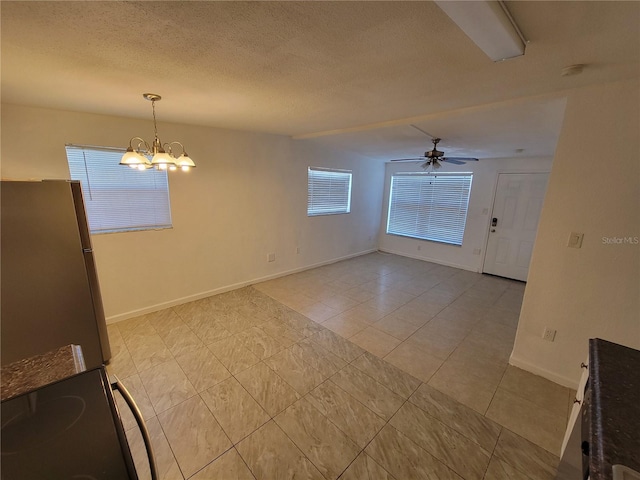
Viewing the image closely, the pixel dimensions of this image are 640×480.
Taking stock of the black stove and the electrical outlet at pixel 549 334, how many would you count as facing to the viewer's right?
1

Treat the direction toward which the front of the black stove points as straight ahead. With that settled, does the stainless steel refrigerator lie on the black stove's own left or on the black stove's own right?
on the black stove's own left

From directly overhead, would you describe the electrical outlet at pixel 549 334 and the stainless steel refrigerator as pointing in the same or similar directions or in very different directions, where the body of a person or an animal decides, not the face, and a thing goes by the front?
very different directions

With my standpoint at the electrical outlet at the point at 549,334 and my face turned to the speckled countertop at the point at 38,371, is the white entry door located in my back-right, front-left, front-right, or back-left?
back-right

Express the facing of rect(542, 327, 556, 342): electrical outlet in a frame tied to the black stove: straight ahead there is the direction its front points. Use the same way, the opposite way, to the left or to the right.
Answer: the opposite way

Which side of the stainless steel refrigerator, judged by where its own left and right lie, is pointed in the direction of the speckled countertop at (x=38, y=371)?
right

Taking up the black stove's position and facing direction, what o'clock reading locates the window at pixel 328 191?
The window is roughly at 11 o'clock from the black stove.

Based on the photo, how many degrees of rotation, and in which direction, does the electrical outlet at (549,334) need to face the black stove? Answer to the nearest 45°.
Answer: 0° — it already faces it

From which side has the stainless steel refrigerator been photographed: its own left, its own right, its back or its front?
right

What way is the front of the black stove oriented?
to the viewer's right

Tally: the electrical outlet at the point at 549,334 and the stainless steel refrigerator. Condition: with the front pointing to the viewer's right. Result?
1
